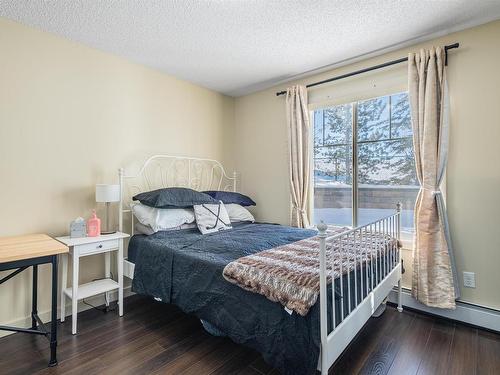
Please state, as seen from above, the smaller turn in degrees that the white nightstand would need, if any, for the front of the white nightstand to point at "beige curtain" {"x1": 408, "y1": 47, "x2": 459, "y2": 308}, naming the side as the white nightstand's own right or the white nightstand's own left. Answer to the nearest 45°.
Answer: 0° — it already faces it

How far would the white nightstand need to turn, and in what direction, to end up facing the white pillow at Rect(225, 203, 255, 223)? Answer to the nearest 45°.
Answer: approximately 45° to its left

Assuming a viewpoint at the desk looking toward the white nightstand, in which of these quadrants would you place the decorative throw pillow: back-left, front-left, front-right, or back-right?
front-right

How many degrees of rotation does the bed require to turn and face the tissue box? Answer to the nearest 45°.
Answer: approximately 135° to its right

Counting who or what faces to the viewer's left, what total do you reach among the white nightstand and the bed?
0

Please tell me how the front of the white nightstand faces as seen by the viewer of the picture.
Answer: facing the viewer and to the right of the viewer

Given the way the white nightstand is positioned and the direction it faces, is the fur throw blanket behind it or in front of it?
in front
